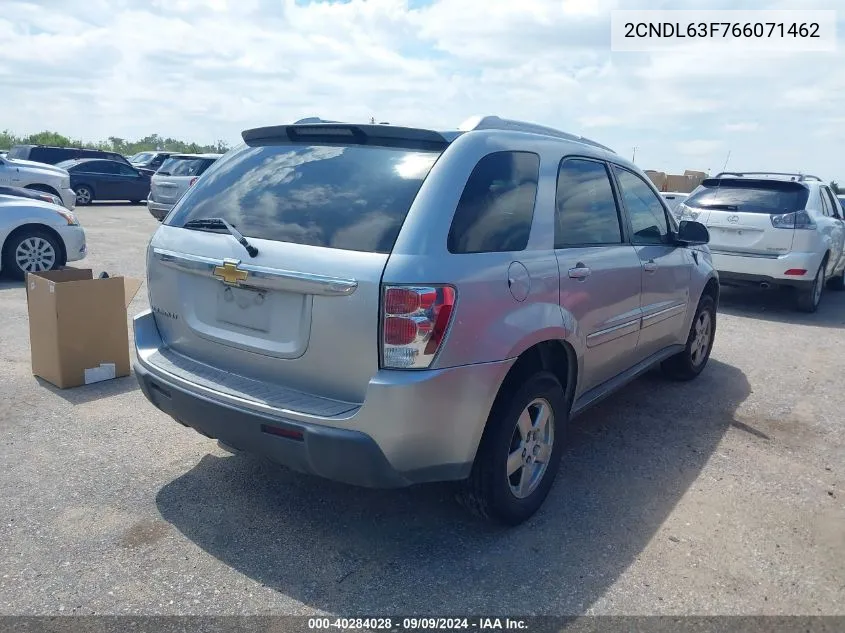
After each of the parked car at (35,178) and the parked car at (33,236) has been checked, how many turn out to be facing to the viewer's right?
2

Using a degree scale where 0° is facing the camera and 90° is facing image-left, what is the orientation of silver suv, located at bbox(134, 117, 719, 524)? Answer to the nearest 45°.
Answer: approximately 225°

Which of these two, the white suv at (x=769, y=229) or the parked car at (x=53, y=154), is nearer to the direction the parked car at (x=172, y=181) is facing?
the parked car

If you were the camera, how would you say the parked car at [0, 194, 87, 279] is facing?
facing to the right of the viewer

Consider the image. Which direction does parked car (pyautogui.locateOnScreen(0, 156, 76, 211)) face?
to the viewer's right

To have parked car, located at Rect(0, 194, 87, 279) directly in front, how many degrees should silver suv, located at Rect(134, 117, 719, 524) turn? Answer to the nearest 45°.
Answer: approximately 90° to its left

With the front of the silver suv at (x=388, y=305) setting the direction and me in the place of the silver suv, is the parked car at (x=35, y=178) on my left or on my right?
on my left

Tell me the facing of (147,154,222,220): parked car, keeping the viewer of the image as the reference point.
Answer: facing away from the viewer and to the right of the viewer

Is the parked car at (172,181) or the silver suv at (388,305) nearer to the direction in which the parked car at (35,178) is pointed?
the parked car

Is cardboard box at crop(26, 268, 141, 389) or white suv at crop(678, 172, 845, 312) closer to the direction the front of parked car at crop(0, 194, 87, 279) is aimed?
the white suv

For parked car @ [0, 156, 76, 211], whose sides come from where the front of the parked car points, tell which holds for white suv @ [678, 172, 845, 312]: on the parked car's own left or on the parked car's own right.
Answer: on the parked car's own right

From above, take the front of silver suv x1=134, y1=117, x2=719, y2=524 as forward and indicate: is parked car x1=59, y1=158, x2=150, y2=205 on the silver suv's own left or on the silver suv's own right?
on the silver suv's own left
